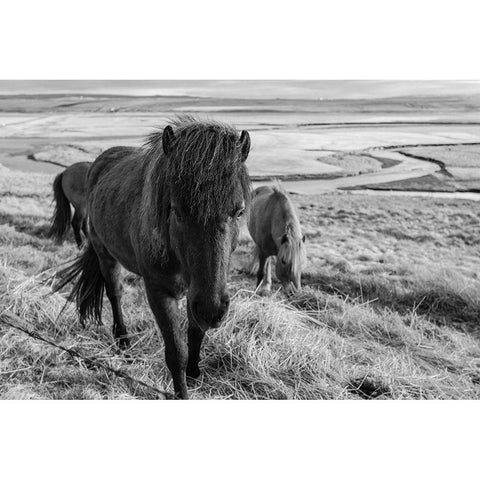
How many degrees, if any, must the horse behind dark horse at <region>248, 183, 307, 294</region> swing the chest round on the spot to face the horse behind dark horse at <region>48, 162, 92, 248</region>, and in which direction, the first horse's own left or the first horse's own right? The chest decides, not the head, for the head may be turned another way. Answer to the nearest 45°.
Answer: approximately 135° to the first horse's own right

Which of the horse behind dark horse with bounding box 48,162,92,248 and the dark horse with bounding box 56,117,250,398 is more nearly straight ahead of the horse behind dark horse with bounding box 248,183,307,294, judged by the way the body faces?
the dark horse

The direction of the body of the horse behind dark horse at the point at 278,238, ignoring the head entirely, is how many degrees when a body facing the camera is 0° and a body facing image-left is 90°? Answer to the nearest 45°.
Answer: approximately 315°

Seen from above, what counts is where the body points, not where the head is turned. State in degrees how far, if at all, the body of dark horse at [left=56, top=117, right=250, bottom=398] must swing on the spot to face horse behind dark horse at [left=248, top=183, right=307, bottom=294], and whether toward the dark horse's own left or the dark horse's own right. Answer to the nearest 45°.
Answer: approximately 90° to the dark horse's own left

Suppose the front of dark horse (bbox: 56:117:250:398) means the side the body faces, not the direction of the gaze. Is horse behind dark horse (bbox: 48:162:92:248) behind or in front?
behind

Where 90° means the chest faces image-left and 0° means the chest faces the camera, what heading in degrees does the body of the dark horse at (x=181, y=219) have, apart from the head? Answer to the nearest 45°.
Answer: approximately 315°

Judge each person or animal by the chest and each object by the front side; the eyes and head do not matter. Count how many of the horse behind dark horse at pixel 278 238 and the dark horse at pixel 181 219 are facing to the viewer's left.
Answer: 0

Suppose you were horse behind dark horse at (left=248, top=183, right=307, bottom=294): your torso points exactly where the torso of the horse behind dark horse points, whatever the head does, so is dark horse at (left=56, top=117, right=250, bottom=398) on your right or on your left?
on your right
